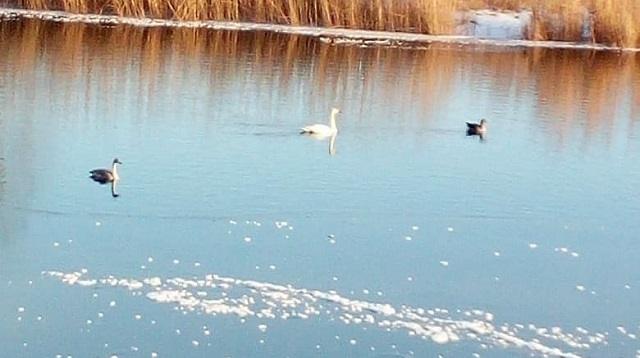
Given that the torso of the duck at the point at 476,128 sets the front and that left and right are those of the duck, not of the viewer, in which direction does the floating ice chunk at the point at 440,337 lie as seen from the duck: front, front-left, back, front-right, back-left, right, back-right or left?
right

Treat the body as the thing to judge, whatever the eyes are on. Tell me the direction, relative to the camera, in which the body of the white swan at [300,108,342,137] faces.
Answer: to the viewer's right

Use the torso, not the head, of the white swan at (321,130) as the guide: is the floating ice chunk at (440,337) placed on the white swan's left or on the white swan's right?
on the white swan's right

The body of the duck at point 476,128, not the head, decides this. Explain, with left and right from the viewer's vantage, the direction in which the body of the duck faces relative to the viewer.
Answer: facing to the right of the viewer
